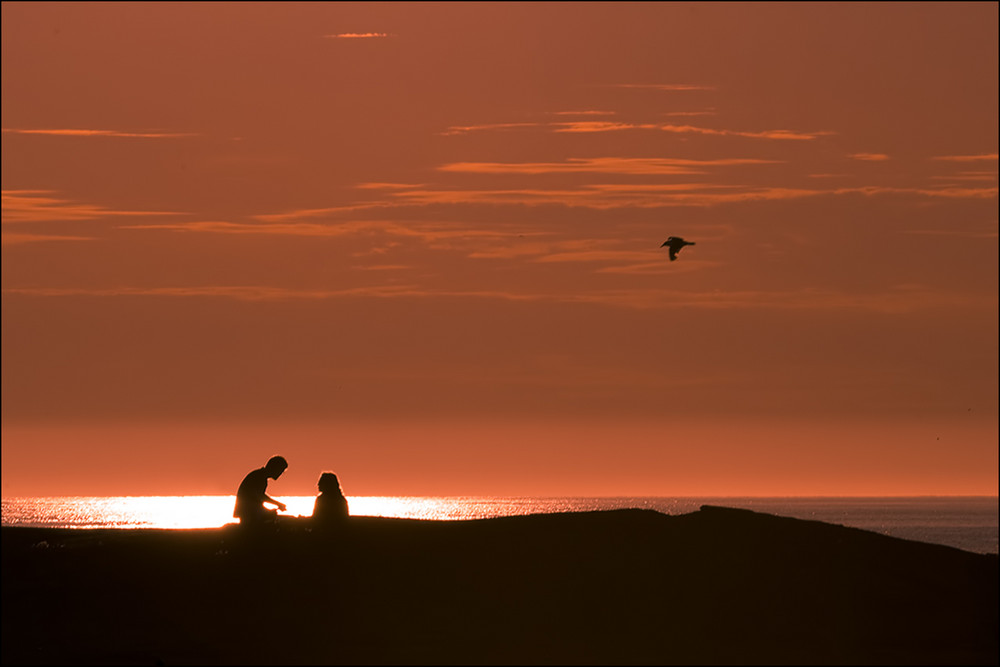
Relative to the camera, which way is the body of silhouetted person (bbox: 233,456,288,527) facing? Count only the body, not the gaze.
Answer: to the viewer's right

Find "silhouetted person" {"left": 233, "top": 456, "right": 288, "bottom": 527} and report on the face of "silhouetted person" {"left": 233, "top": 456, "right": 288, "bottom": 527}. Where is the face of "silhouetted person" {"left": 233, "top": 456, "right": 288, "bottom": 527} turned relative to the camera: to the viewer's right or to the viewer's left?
to the viewer's right
